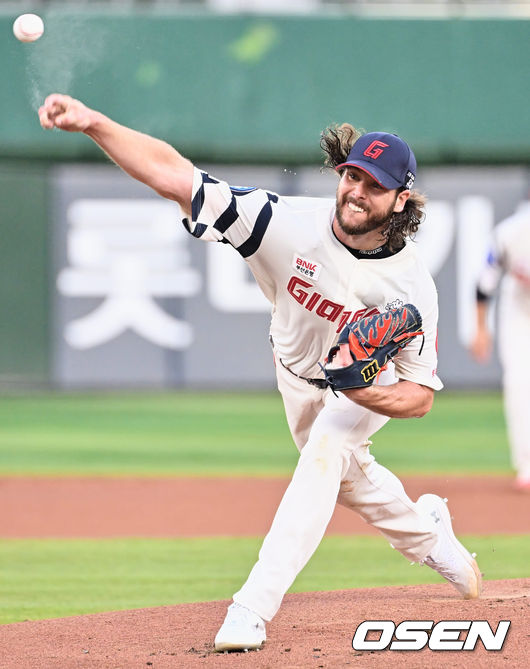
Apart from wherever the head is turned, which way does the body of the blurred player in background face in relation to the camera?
toward the camera

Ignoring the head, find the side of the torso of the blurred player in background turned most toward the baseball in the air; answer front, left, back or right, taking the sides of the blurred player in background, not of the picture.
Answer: front
